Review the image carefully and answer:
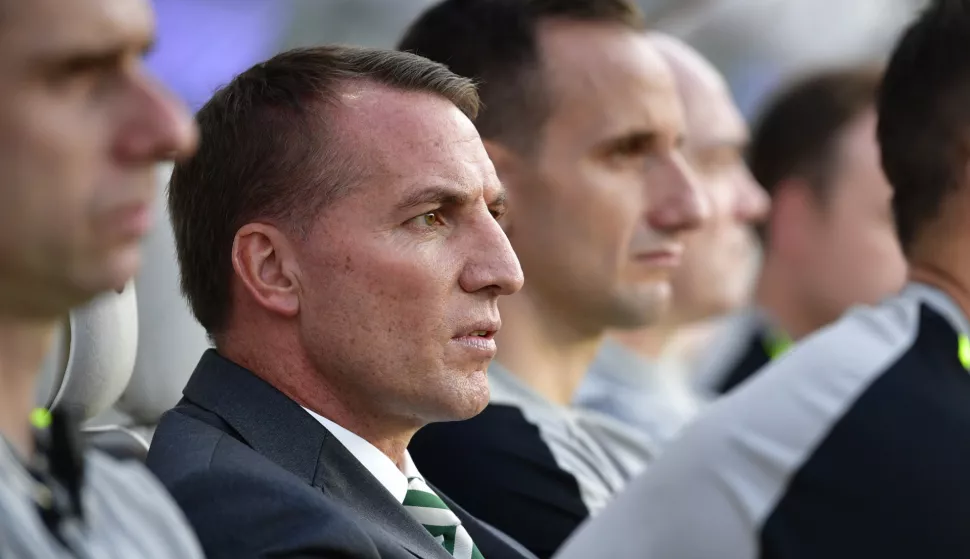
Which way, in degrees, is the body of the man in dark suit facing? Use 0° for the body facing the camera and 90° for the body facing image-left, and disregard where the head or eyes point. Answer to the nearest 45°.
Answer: approximately 315°

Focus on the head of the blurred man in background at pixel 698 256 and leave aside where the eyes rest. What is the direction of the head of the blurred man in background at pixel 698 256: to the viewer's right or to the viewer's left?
to the viewer's right

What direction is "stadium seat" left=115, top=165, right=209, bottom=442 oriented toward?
to the viewer's right

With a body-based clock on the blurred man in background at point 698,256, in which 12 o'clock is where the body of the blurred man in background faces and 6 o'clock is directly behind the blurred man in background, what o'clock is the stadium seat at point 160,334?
The stadium seat is roughly at 4 o'clock from the blurred man in background.

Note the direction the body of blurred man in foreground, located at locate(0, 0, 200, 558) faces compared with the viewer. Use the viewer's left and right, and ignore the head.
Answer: facing to the right of the viewer

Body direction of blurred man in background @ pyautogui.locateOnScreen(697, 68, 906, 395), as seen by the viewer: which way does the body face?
to the viewer's right

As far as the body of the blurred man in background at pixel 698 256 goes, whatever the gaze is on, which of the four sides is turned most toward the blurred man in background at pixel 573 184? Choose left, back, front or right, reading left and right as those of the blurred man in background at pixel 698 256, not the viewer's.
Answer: right

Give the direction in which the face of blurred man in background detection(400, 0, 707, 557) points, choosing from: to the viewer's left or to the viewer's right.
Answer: to the viewer's right

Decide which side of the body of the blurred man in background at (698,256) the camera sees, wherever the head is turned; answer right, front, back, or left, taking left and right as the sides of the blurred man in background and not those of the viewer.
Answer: right

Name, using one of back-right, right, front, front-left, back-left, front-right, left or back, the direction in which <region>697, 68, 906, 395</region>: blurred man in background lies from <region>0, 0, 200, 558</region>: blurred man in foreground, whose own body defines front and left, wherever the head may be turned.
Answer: front-left

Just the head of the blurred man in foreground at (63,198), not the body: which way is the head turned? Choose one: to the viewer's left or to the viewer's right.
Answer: to the viewer's right

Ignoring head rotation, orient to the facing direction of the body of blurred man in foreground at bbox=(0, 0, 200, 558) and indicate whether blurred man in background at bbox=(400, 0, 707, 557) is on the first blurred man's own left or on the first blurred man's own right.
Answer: on the first blurred man's own left

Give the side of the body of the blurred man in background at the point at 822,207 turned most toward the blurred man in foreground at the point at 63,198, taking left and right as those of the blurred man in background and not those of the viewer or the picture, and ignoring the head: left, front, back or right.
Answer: right
